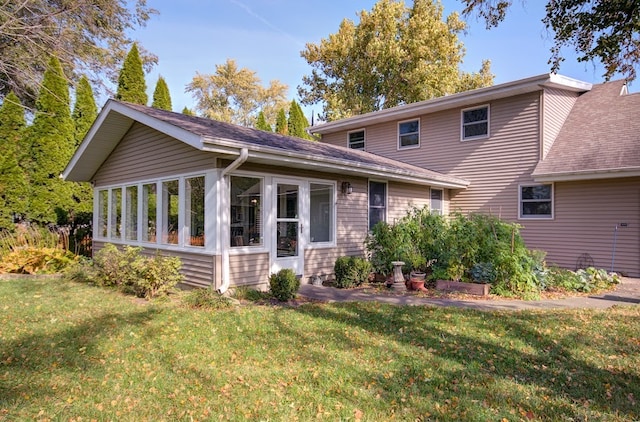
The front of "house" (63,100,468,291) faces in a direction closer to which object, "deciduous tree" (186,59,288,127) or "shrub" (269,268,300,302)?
the shrub

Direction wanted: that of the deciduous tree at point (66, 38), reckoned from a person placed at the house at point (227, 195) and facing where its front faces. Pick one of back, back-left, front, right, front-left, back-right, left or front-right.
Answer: back

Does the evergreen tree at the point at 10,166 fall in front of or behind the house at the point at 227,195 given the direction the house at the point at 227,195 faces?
behind

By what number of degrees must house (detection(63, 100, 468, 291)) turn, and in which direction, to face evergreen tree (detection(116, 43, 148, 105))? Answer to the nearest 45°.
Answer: approximately 180°

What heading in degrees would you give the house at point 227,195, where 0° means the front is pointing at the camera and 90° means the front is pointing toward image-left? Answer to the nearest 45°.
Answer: approximately 315°

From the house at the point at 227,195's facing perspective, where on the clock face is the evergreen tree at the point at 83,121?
The evergreen tree is roughly at 6 o'clock from the house.

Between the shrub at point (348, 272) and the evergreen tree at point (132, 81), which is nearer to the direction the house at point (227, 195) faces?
the shrub

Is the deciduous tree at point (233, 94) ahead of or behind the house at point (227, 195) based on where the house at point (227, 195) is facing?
behind

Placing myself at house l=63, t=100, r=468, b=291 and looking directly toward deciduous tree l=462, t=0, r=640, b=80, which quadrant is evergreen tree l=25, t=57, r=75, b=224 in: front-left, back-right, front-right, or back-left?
back-left
